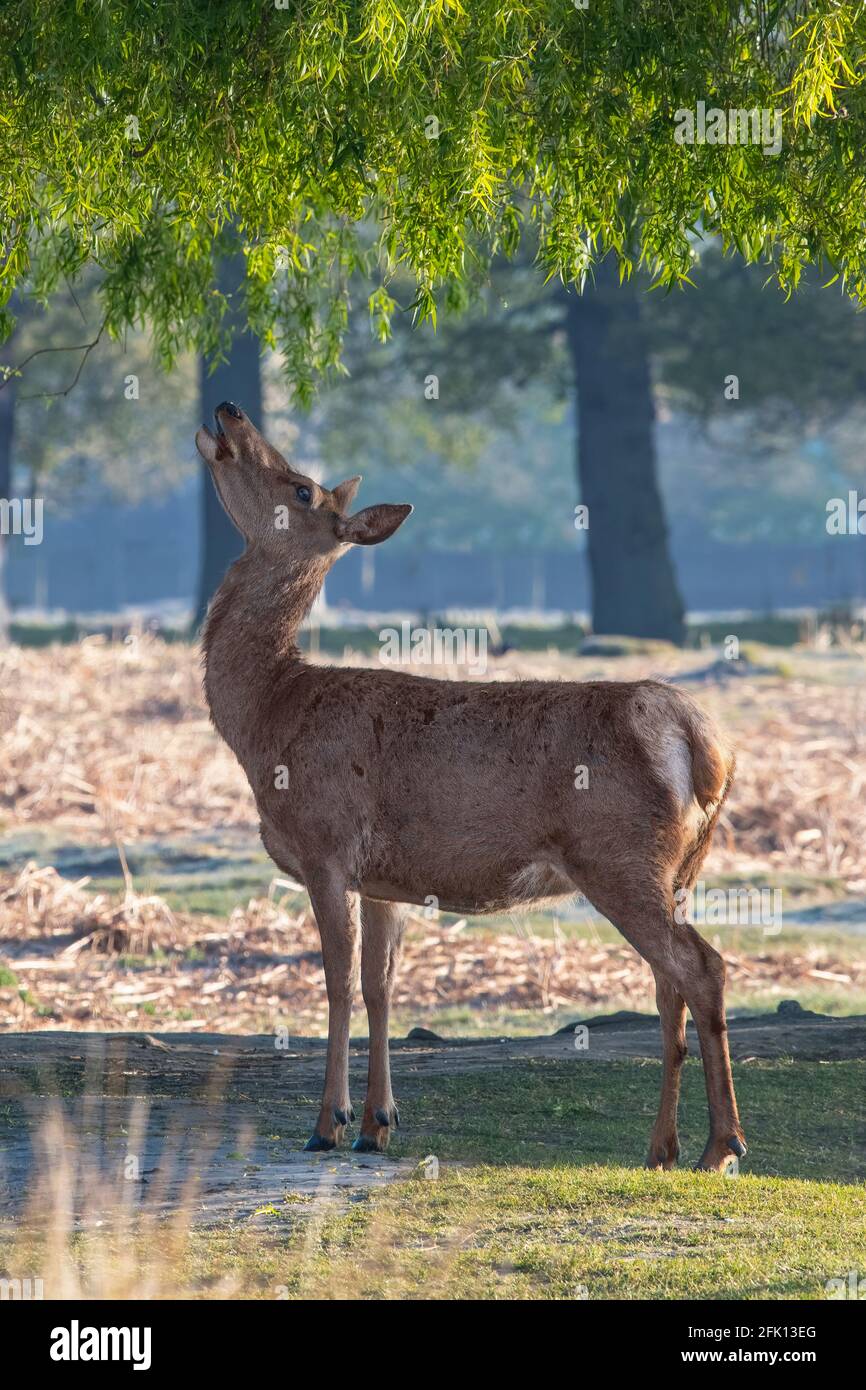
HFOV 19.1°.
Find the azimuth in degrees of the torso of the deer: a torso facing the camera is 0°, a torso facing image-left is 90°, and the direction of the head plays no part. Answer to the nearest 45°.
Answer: approximately 90°
